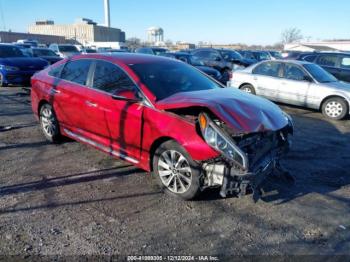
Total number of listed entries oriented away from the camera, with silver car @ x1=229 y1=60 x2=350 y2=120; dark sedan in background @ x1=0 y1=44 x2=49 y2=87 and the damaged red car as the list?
0

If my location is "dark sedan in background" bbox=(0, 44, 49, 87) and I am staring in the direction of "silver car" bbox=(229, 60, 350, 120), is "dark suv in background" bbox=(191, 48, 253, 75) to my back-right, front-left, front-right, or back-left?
front-left

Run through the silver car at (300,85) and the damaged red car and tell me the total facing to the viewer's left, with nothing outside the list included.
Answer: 0

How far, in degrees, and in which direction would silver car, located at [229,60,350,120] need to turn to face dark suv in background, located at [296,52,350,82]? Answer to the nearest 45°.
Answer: approximately 135° to its left

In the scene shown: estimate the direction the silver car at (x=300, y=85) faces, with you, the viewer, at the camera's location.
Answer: facing the viewer and to the right of the viewer

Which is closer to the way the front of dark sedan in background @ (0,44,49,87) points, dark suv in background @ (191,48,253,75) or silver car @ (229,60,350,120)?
the silver car

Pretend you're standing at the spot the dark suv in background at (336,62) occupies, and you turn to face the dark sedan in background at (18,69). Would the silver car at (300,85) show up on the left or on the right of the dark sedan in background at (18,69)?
left

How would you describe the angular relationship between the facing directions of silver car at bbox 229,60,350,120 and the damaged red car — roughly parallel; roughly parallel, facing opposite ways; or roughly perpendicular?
roughly parallel

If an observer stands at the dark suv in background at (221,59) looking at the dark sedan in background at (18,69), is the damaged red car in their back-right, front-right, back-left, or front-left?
front-left

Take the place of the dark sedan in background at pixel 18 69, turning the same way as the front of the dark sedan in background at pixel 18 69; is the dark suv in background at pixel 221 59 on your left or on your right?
on your left

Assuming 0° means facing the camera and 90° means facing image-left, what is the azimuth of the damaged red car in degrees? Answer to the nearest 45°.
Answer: approximately 315°

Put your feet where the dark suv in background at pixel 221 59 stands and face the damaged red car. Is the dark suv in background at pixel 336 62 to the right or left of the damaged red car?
left

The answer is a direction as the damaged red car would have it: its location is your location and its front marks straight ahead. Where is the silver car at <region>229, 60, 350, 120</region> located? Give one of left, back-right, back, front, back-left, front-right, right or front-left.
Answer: left
